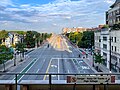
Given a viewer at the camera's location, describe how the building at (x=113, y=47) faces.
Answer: facing the viewer and to the left of the viewer
